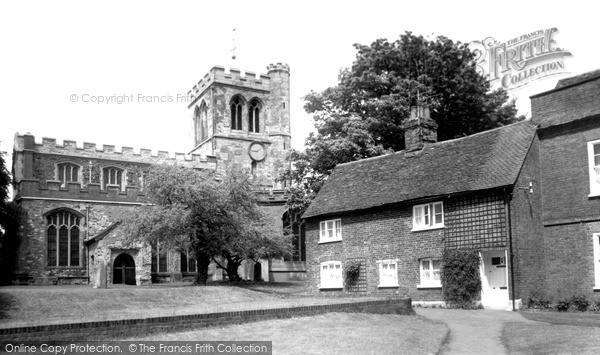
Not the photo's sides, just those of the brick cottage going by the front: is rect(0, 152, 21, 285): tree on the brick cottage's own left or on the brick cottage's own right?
on the brick cottage's own right

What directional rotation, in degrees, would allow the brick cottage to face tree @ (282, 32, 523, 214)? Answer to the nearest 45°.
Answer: approximately 135° to its right

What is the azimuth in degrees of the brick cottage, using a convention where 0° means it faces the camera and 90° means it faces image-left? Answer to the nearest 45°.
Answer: approximately 45°

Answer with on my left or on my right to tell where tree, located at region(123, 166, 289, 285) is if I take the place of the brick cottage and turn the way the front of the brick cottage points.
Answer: on my right

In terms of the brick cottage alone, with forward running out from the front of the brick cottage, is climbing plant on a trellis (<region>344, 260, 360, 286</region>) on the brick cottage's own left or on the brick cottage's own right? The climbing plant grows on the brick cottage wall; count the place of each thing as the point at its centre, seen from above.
on the brick cottage's own right
